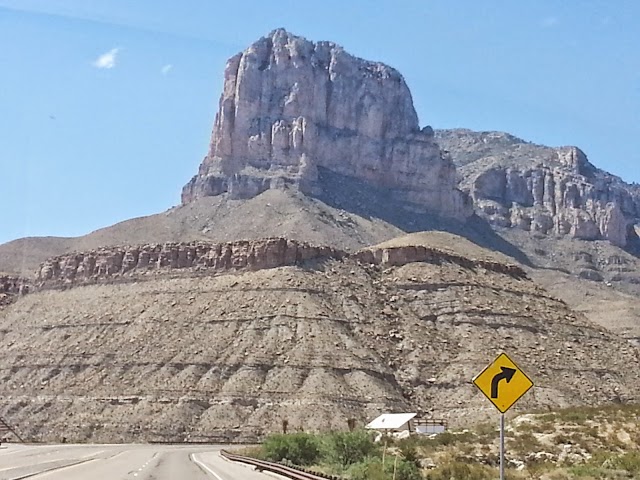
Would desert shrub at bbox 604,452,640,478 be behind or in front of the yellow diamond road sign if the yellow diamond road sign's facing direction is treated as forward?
behind

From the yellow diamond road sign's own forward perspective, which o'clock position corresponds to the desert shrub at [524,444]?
The desert shrub is roughly at 6 o'clock from the yellow diamond road sign.

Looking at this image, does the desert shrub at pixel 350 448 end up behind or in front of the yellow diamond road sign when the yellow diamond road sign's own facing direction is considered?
behind

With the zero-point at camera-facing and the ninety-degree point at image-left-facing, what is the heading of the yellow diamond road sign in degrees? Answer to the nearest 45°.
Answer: approximately 0°

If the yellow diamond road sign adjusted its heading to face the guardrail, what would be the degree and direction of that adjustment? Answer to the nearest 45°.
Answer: approximately 135° to its right
